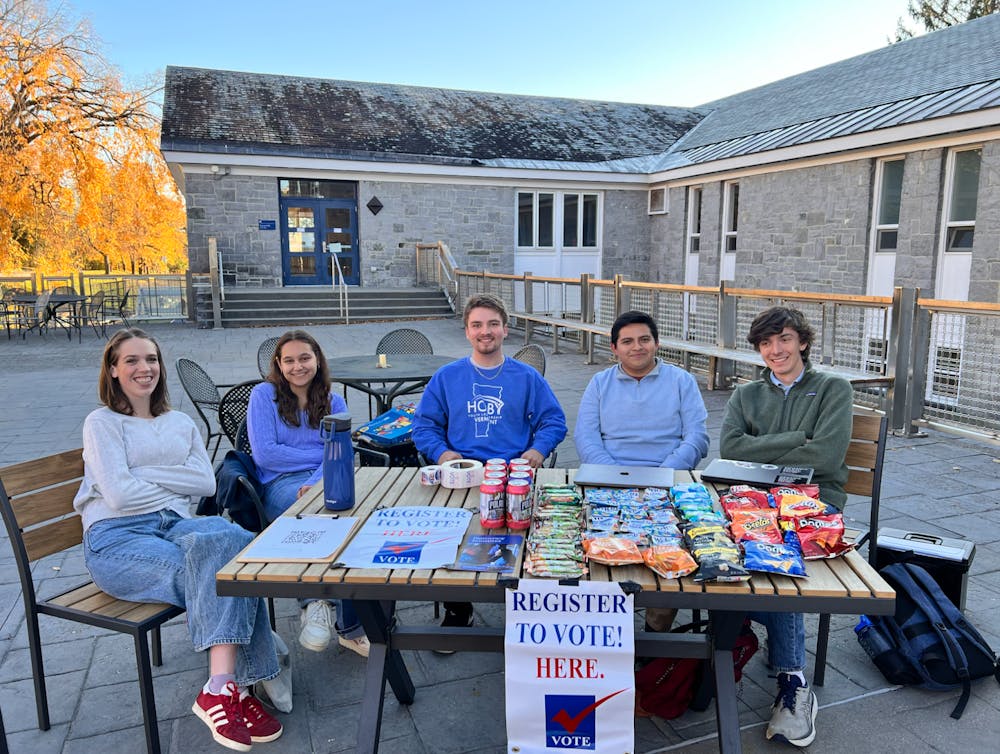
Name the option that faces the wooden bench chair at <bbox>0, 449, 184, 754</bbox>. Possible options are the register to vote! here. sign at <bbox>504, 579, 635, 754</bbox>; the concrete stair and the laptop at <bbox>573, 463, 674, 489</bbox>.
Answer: the concrete stair

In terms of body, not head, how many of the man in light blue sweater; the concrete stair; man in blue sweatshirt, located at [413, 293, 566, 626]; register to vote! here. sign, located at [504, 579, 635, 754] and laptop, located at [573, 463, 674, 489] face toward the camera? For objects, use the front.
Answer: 4

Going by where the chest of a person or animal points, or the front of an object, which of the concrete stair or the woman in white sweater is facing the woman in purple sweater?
the concrete stair

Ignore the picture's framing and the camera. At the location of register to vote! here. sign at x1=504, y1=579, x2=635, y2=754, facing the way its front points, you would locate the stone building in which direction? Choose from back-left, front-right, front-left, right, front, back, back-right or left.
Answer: back

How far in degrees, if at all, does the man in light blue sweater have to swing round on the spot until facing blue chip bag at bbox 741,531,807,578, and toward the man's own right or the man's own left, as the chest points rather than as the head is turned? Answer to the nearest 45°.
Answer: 0° — they already face it

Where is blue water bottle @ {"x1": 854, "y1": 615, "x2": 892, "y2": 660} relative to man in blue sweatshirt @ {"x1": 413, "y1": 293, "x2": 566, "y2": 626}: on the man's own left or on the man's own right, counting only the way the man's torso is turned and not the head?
on the man's own left

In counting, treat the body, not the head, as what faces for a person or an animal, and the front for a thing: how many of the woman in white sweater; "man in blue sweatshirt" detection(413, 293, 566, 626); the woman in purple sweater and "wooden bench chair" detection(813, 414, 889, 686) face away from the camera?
0

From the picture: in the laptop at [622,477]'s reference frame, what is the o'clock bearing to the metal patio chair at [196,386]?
The metal patio chair is roughly at 10 o'clock from the laptop.

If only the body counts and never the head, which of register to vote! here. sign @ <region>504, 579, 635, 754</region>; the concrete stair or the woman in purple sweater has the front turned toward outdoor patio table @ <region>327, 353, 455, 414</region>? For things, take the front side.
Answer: the concrete stair

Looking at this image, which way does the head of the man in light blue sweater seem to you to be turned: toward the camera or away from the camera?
toward the camera

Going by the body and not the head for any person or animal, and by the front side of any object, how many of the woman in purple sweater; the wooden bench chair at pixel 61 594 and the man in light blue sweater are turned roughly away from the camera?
0

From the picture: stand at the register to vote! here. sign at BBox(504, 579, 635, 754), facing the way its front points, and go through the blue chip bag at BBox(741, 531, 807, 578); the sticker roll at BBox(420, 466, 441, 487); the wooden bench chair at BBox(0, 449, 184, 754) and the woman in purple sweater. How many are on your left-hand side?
1

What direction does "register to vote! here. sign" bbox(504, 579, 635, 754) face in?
toward the camera

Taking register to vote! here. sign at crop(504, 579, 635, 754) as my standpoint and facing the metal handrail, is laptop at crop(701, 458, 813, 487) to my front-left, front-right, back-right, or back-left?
front-right

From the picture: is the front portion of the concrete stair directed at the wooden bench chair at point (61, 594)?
yes

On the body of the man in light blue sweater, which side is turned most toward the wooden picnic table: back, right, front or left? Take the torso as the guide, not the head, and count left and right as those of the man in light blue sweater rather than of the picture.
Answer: front

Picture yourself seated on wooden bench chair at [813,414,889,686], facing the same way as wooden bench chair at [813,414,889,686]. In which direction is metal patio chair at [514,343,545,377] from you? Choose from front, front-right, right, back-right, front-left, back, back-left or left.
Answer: right

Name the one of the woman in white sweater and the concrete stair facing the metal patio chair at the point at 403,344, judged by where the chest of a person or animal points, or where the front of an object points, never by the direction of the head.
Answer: the concrete stair

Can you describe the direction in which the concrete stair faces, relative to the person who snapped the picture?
facing the viewer

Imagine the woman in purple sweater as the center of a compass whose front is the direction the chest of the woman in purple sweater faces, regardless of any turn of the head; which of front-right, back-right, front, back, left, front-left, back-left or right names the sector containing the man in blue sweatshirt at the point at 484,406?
front-left
